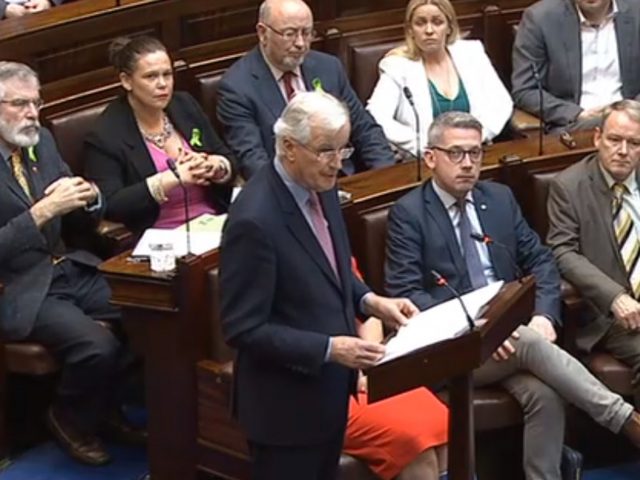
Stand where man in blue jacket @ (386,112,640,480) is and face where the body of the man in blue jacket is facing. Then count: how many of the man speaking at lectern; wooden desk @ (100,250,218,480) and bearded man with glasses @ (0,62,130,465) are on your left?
0

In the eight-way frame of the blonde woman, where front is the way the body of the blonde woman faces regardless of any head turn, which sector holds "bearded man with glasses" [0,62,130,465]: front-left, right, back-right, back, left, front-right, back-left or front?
front-right

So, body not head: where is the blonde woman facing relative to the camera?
toward the camera

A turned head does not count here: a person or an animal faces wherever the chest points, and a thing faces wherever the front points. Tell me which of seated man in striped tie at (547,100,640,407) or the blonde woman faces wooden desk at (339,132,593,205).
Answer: the blonde woman

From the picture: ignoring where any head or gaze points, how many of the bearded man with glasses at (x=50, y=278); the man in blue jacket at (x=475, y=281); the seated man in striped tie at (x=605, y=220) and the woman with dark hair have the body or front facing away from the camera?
0

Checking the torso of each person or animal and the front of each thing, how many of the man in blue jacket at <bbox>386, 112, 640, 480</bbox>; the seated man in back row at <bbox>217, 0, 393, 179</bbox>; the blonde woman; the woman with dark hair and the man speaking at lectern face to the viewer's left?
0

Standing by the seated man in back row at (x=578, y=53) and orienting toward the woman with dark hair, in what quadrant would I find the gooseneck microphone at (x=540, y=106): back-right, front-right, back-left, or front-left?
front-left

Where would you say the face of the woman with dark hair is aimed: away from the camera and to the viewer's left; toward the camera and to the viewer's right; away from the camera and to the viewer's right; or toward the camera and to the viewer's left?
toward the camera and to the viewer's right

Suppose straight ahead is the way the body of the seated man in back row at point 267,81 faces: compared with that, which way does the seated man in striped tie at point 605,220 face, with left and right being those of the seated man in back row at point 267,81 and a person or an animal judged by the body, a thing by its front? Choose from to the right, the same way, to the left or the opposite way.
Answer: the same way

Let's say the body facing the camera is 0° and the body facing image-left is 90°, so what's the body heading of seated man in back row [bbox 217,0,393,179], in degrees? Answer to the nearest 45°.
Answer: approximately 315°

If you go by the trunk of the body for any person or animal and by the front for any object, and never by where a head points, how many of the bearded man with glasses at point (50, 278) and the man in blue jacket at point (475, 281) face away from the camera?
0

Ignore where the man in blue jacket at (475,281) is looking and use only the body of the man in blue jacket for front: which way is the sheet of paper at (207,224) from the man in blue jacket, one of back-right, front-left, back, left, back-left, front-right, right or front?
back-right

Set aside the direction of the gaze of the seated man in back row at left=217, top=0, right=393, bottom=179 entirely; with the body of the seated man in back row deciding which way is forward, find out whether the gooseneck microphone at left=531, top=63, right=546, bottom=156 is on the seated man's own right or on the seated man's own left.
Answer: on the seated man's own left
